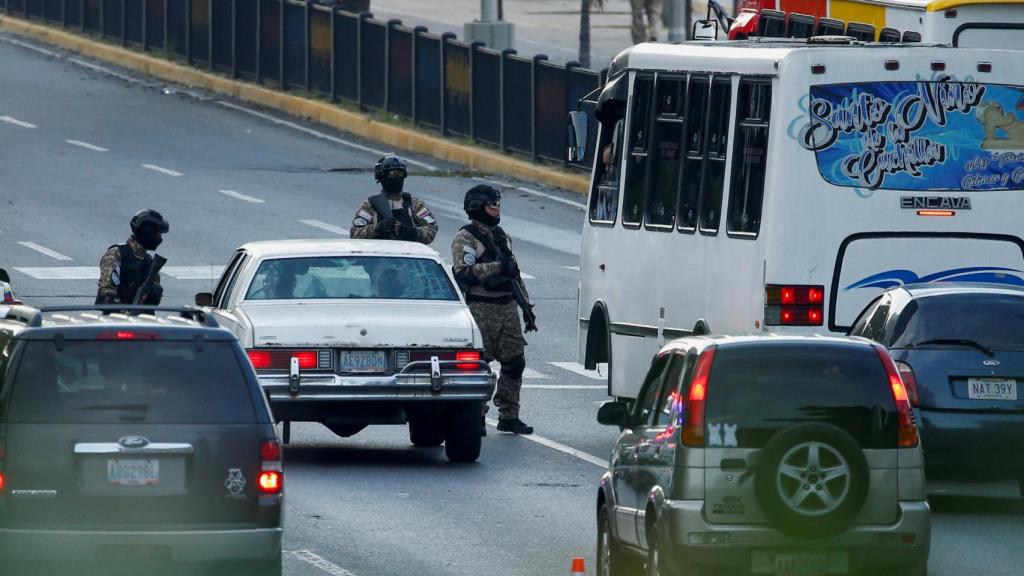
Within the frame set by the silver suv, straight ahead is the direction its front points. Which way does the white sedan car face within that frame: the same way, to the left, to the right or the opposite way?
the same way

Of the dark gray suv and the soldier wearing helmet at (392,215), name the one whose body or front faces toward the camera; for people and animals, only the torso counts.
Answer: the soldier wearing helmet

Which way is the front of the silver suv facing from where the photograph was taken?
facing away from the viewer

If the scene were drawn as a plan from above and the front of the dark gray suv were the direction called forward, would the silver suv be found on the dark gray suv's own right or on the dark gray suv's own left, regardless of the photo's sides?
on the dark gray suv's own right

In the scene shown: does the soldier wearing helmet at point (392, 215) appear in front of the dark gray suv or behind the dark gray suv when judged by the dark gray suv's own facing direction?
in front

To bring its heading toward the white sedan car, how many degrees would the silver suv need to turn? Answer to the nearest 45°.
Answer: approximately 45° to its left

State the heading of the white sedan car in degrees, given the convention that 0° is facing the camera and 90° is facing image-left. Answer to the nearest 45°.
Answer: approximately 180°

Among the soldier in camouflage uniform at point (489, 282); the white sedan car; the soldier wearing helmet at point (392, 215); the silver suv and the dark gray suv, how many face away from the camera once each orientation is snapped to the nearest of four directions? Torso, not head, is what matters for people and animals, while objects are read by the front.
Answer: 3

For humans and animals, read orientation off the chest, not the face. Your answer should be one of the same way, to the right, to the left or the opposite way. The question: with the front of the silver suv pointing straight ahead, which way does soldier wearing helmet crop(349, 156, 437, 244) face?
the opposite way

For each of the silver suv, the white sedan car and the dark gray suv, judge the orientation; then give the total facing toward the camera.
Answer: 0

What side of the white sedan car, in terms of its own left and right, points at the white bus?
right

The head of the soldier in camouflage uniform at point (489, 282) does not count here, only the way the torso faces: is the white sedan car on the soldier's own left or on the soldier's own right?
on the soldier's own right

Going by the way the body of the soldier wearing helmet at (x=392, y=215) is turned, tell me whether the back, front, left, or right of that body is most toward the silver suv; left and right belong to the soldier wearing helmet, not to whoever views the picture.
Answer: front

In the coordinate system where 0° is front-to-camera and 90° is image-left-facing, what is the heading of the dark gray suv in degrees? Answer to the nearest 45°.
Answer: approximately 180°

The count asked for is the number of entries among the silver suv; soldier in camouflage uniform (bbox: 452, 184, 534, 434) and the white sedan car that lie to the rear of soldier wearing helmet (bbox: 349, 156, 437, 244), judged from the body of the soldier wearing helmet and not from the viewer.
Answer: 0

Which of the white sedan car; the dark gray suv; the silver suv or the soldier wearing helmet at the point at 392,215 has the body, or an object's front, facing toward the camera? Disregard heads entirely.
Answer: the soldier wearing helmet

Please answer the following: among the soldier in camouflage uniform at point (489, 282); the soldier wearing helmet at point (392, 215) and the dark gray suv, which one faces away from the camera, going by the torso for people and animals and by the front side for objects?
the dark gray suv
